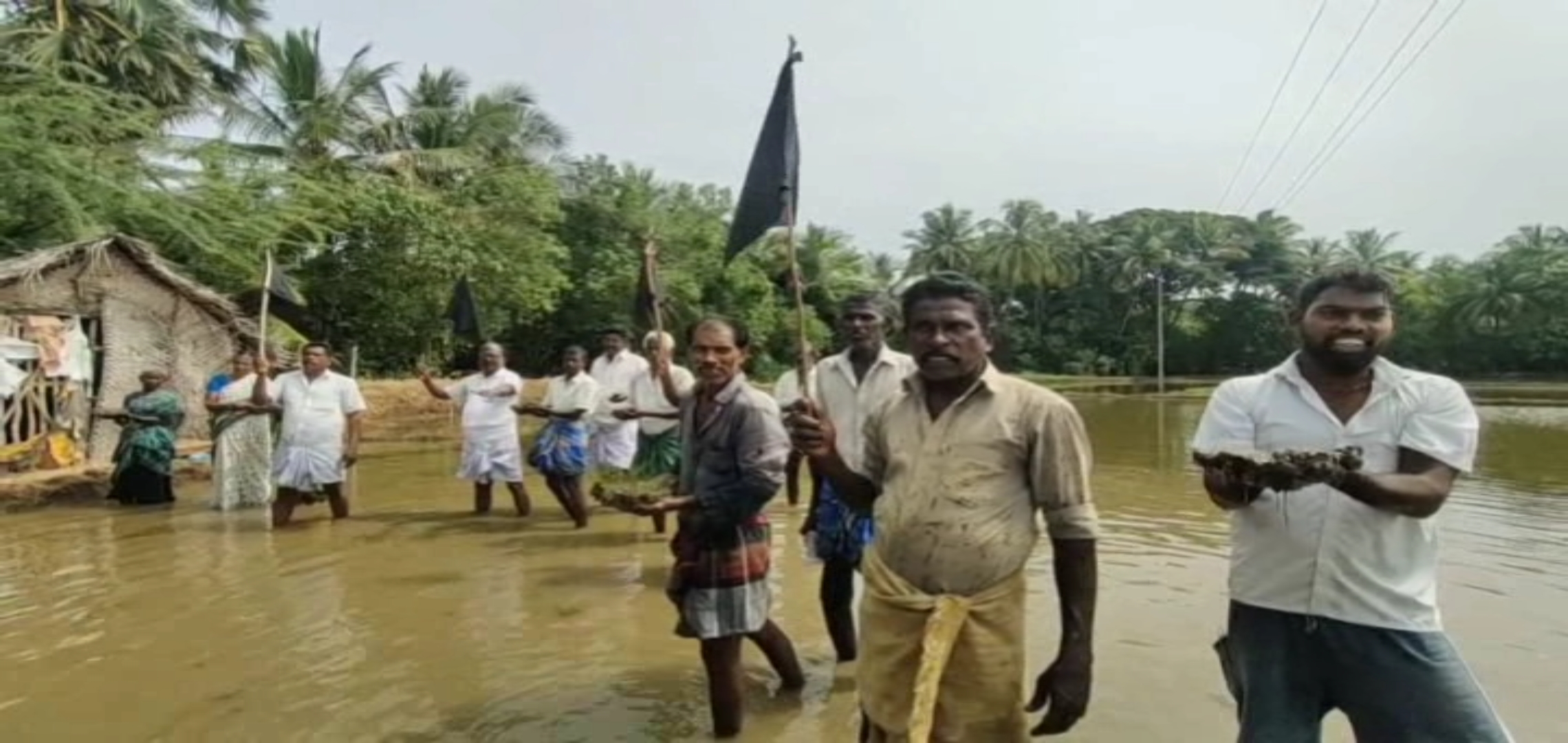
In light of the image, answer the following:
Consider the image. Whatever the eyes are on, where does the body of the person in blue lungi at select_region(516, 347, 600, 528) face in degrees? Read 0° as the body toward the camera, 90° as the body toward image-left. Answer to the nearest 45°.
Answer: approximately 45°

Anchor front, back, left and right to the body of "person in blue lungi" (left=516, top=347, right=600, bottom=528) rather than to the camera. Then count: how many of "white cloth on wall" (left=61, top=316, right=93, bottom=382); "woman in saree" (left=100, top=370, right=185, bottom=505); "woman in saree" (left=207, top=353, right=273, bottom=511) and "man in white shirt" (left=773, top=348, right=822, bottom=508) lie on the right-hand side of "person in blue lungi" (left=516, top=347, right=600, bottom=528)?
3

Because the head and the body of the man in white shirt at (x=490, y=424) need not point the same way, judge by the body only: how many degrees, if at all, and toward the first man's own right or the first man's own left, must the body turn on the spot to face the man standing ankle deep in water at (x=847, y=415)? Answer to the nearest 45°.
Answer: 0° — they already face them

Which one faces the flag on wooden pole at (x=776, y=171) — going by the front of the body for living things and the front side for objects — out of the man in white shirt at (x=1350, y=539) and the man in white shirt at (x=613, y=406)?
the man in white shirt at (x=613, y=406)

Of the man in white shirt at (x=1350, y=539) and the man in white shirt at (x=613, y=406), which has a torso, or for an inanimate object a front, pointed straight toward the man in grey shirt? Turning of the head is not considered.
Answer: the man in white shirt at (x=613, y=406)

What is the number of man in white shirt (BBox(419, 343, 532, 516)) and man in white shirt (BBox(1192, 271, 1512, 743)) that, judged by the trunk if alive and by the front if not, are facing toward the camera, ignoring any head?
2

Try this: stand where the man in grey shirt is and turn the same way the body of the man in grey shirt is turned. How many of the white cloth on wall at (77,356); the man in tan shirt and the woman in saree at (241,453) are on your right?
2

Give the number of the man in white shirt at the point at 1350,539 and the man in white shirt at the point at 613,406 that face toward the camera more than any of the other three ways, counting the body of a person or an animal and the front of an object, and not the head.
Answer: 2

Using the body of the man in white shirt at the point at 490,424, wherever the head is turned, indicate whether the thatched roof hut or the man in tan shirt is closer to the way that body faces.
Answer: the man in tan shirt

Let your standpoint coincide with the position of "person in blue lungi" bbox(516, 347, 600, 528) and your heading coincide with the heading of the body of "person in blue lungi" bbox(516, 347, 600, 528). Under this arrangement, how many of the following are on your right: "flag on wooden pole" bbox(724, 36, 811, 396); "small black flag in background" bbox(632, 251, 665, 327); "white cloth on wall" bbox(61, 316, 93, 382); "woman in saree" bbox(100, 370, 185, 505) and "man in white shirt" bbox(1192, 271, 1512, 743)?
2
